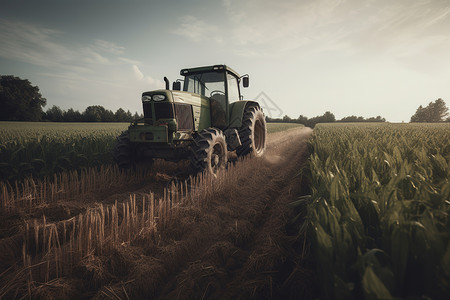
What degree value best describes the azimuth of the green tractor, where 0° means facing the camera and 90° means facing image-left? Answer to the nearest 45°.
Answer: approximately 45°

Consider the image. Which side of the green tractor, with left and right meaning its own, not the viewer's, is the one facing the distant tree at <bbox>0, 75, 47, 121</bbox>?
right
